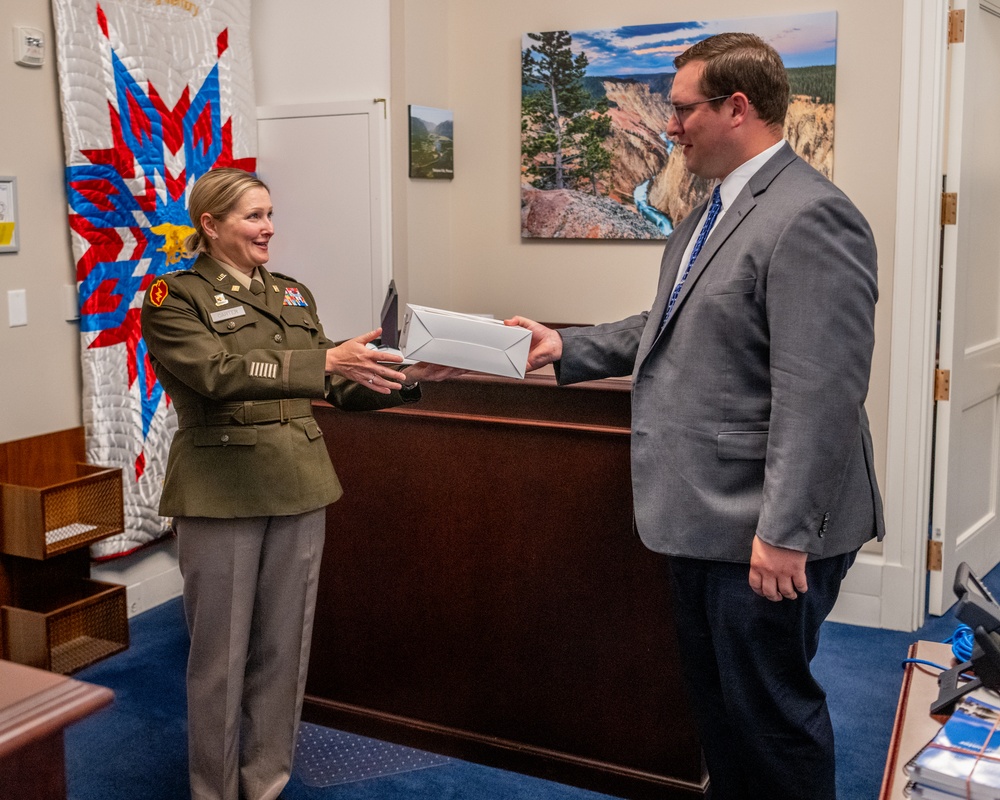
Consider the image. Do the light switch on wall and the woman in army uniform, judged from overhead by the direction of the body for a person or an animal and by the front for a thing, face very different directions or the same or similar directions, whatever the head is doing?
same or similar directions

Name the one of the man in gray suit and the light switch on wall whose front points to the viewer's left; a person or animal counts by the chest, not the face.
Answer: the man in gray suit

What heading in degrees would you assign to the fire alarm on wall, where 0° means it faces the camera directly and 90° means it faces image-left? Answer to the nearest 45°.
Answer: approximately 315°

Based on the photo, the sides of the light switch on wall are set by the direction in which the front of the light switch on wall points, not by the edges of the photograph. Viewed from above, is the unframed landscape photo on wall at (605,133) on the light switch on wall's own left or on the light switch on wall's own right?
on the light switch on wall's own left

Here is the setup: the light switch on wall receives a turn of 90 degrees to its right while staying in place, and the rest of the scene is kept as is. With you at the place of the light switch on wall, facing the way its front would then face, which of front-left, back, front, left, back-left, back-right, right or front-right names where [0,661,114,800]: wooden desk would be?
front-left

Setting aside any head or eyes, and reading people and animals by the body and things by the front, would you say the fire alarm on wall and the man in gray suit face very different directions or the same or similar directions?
very different directions

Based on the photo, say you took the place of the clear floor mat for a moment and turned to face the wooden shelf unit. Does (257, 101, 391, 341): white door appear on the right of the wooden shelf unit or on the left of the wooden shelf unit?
right

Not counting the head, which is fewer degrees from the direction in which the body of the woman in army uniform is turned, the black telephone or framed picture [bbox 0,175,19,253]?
the black telephone

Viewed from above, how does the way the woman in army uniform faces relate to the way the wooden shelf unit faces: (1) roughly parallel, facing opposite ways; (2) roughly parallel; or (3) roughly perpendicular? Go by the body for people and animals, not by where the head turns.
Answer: roughly parallel

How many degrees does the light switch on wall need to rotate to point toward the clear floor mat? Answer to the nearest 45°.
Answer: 0° — it already faces it

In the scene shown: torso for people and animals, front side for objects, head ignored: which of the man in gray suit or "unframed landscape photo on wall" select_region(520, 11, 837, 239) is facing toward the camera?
the unframed landscape photo on wall

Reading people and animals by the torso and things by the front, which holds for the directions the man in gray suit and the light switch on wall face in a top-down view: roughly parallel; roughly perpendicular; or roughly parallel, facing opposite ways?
roughly parallel, facing opposite ways

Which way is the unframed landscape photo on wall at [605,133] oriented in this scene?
toward the camera

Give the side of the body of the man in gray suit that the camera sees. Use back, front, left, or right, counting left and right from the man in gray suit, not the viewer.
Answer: left

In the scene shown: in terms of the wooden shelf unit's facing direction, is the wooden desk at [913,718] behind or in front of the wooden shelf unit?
in front

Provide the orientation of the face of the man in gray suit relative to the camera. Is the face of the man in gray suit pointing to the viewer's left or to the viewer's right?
to the viewer's left
